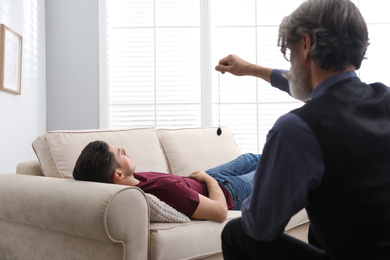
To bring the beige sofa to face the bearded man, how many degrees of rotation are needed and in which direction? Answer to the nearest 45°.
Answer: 0° — it already faces them

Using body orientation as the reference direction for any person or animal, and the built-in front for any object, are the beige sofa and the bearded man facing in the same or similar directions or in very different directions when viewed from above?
very different directions

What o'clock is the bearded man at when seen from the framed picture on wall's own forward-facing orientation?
The bearded man is roughly at 1 o'clock from the framed picture on wall.

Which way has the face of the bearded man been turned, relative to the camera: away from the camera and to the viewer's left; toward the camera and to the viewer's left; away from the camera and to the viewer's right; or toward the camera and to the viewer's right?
away from the camera and to the viewer's left

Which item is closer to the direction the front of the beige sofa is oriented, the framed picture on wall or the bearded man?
the bearded man

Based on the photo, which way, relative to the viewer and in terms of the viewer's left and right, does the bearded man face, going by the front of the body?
facing away from the viewer and to the left of the viewer
